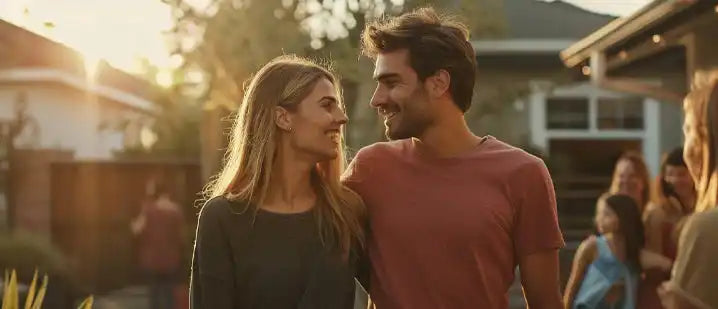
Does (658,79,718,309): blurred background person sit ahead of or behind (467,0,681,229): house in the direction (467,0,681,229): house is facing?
ahead

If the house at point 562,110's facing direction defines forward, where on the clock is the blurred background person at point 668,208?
The blurred background person is roughly at 12 o'clock from the house.

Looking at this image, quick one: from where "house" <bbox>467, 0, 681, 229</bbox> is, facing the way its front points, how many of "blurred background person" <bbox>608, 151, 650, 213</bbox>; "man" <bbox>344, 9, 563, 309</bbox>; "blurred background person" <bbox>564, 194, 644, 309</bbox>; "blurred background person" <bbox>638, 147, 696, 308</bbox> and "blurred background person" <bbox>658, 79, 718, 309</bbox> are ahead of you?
5

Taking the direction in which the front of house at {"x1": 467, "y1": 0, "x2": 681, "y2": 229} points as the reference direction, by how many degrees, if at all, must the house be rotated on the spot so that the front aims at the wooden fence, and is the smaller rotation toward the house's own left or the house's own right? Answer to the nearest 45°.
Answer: approximately 45° to the house's own right

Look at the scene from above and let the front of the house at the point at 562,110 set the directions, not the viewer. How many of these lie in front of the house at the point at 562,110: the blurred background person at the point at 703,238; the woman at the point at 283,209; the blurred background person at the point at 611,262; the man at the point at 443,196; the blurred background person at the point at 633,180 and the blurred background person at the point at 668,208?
6

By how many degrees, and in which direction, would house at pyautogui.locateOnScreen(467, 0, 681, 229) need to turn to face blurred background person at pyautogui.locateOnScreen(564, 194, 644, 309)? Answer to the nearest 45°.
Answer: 0° — it already faces them

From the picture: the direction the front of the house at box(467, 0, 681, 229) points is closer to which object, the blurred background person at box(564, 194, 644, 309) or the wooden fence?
the blurred background person

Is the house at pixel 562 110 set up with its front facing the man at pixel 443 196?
yes

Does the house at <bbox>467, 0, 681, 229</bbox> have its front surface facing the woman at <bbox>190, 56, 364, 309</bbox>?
yes
